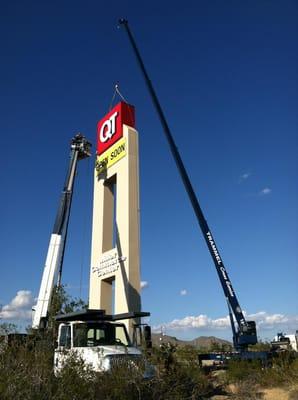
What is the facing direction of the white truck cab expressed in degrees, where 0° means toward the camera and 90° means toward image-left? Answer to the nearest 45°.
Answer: approximately 315°

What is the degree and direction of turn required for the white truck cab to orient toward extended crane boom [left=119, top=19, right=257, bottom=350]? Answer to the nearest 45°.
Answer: approximately 90° to its left

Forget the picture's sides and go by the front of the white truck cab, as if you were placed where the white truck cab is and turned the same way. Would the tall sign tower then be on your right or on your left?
on your left
